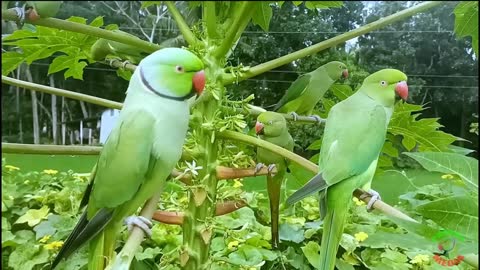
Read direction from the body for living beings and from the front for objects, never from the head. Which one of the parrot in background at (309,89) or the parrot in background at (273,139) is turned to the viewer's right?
the parrot in background at (309,89)

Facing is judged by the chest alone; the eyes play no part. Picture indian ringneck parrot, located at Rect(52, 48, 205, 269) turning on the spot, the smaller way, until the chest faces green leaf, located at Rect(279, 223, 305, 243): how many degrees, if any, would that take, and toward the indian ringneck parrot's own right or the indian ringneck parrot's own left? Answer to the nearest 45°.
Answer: approximately 45° to the indian ringneck parrot's own left

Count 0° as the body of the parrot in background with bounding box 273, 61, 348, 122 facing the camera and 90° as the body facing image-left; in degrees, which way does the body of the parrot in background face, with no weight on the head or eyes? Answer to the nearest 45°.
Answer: approximately 270°
